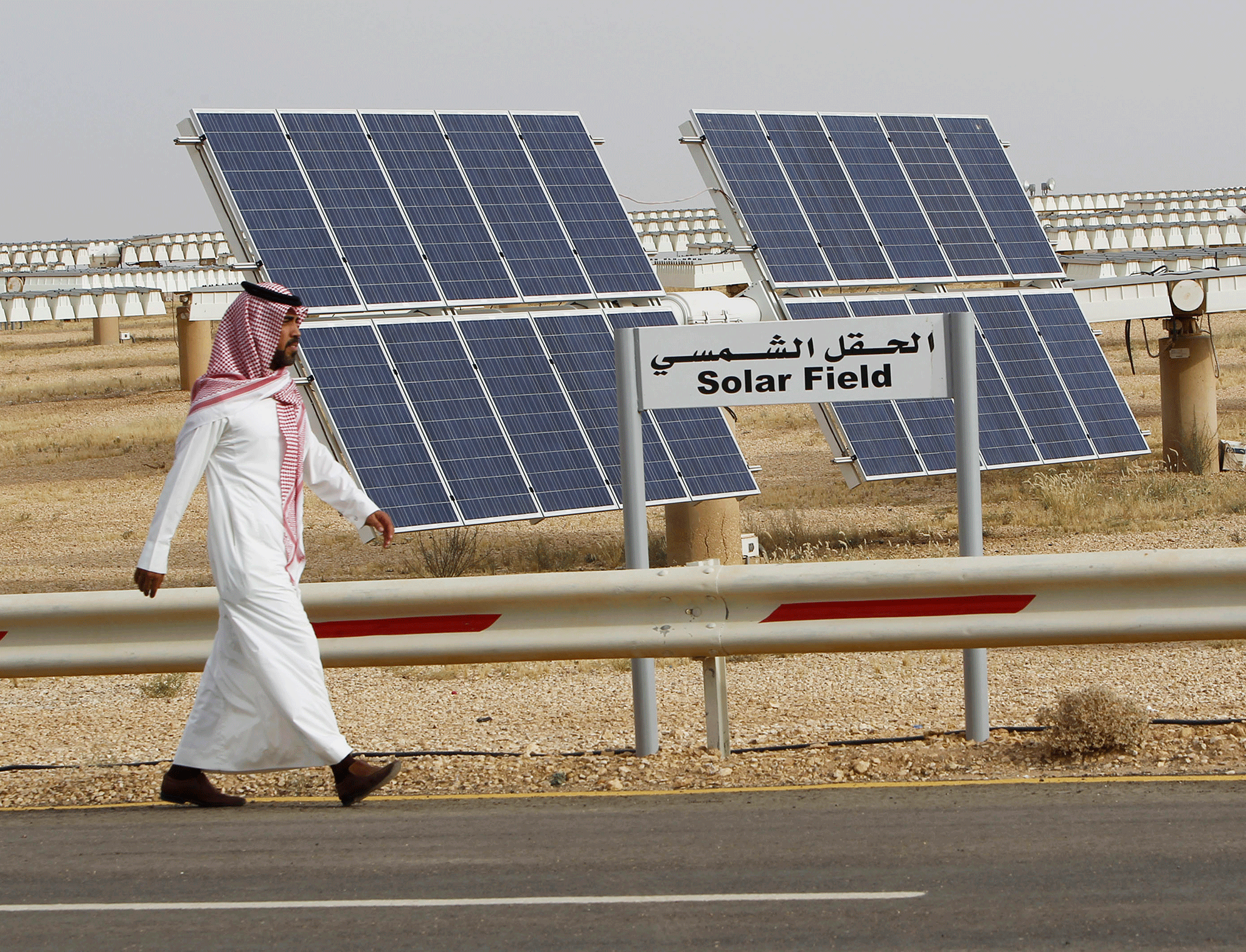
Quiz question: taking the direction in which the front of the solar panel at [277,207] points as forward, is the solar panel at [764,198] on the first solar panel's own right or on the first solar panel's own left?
on the first solar panel's own left

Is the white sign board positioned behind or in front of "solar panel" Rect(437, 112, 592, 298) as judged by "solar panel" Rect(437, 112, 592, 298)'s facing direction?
in front

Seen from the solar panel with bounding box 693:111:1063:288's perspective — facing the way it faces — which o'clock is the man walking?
The man walking is roughly at 2 o'clock from the solar panel.

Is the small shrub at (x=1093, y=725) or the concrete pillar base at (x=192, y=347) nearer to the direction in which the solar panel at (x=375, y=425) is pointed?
the small shrub

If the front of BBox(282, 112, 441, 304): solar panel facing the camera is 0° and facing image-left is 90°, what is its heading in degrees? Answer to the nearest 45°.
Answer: approximately 315°

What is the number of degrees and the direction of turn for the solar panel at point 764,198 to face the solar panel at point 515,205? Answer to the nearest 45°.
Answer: approximately 90° to its right

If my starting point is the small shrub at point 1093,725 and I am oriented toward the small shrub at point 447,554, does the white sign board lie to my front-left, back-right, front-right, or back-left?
front-left

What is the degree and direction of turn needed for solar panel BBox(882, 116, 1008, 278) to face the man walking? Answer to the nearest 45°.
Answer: approximately 45° to its right
